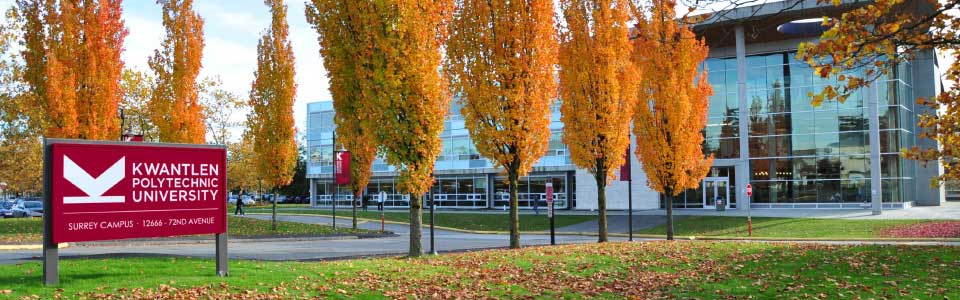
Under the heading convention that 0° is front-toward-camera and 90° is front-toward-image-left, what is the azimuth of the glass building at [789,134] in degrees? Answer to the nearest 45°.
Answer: approximately 0°

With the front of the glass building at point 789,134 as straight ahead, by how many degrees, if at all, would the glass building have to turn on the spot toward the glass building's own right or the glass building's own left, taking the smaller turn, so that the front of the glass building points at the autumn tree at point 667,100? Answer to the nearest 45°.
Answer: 0° — it already faces it

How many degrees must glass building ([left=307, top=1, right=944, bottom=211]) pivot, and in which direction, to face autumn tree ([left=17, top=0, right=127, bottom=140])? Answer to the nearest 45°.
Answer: approximately 45° to its right

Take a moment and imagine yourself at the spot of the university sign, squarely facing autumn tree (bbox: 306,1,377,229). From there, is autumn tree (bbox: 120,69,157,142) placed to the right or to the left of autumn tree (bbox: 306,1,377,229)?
left

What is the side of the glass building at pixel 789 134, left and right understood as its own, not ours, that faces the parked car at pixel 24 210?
right

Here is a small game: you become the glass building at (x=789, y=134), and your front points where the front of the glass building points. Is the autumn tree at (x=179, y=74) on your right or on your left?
on your right

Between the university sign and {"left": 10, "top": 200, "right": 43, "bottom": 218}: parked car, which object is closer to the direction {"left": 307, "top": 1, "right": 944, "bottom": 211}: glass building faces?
the university sign
